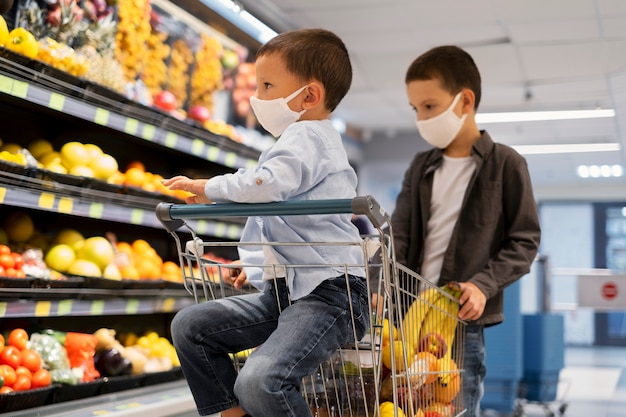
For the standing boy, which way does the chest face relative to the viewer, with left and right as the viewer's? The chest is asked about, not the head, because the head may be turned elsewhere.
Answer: facing the viewer and to the left of the viewer

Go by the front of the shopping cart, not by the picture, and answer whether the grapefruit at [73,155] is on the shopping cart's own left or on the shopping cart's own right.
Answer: on the shopping cart's own left

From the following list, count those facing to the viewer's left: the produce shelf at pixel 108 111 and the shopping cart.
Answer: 0

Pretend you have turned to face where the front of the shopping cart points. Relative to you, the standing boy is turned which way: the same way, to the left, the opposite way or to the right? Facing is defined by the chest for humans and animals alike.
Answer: the opposite way

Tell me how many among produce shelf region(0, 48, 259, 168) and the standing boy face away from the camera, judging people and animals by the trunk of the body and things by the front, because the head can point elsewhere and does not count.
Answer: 0

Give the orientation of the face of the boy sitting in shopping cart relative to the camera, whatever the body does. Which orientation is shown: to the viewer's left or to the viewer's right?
to the viewer's left

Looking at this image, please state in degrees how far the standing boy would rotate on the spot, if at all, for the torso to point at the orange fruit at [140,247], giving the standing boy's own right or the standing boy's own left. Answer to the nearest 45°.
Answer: approximately 90° to the standing boy's own right

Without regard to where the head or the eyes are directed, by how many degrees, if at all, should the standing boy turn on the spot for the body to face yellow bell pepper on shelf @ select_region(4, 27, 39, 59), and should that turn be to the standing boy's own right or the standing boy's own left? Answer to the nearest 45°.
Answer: approximately 45° to the standing boy's own right

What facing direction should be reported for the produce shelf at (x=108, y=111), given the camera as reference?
facing the viewer and to the right of the viewer

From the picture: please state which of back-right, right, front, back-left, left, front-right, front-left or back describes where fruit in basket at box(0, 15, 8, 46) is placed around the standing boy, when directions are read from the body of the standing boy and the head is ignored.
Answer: front-right

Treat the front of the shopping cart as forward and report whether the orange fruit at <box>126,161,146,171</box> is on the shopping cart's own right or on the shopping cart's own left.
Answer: on the shopping cart's own left
